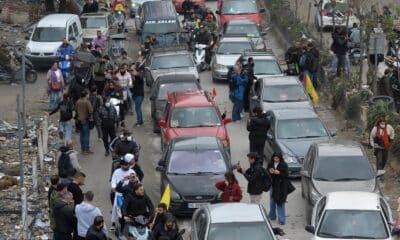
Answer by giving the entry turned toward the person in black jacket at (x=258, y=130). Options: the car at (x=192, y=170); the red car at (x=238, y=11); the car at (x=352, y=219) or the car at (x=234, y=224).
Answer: the red car

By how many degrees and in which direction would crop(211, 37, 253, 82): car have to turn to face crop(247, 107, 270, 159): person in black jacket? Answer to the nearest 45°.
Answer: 0° — it already faces them

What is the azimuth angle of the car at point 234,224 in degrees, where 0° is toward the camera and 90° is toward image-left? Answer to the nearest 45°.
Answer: approximately 0°

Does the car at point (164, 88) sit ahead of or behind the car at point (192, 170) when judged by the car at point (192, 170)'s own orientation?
behind

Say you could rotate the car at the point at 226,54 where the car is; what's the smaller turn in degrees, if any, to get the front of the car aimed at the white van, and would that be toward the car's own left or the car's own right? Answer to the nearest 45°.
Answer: approximately 90° to the car's own right

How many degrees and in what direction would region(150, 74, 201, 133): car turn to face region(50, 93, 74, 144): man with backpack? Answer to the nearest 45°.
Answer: approximately 45° to its right
